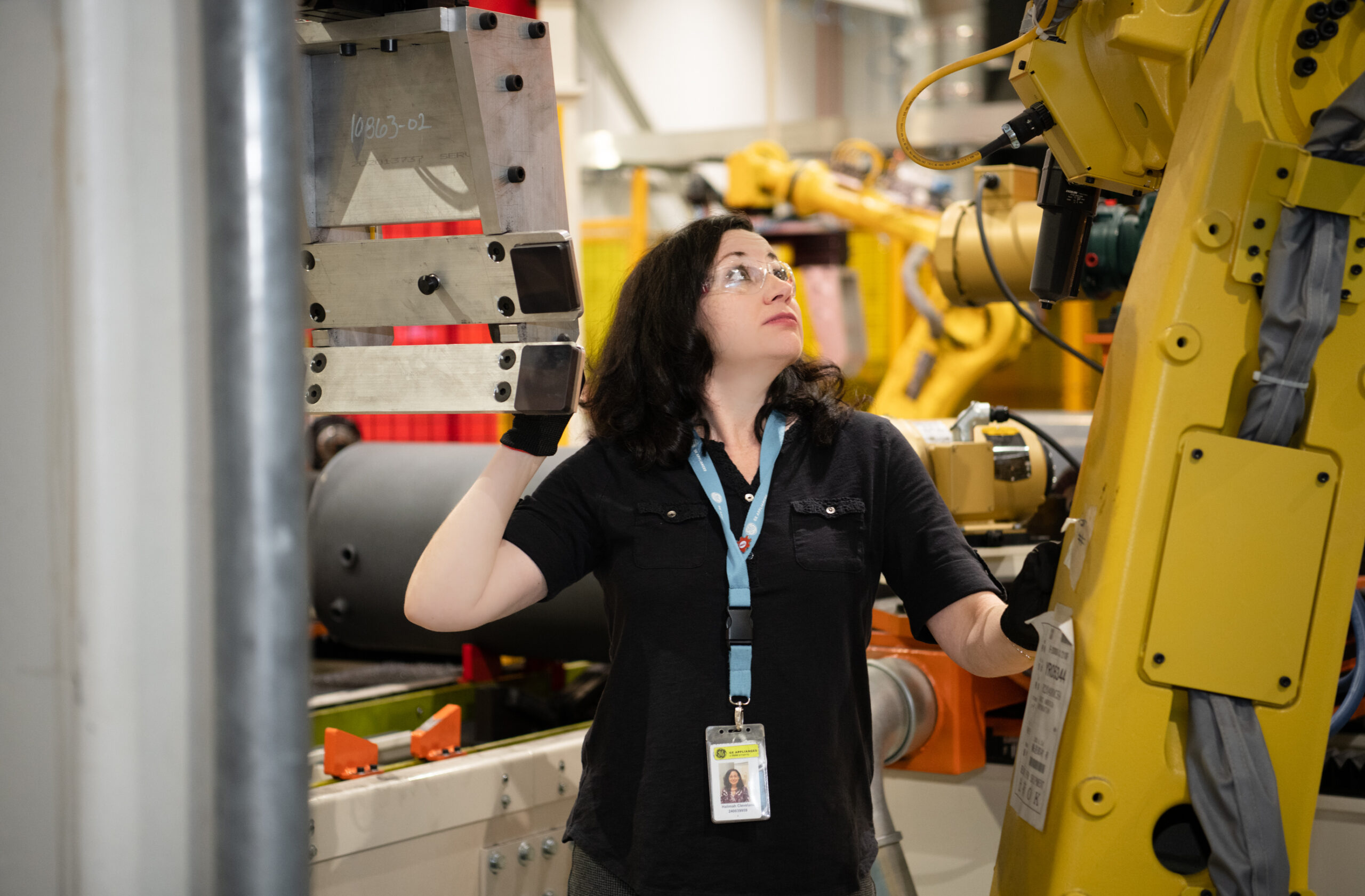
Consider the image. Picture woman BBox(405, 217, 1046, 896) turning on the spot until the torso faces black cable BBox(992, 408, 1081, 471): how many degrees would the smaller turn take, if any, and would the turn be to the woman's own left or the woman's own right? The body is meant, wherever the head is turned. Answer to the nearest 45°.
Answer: approximately 135° to the woman's own left

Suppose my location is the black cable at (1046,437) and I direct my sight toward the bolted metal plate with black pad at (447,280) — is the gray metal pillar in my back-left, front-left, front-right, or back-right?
front-left

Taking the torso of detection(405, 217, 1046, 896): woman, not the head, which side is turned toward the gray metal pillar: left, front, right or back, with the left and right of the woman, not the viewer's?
front

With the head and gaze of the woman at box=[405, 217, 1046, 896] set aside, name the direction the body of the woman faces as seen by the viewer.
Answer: toward the camera

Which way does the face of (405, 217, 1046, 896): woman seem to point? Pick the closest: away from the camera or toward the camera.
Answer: toward the camera
